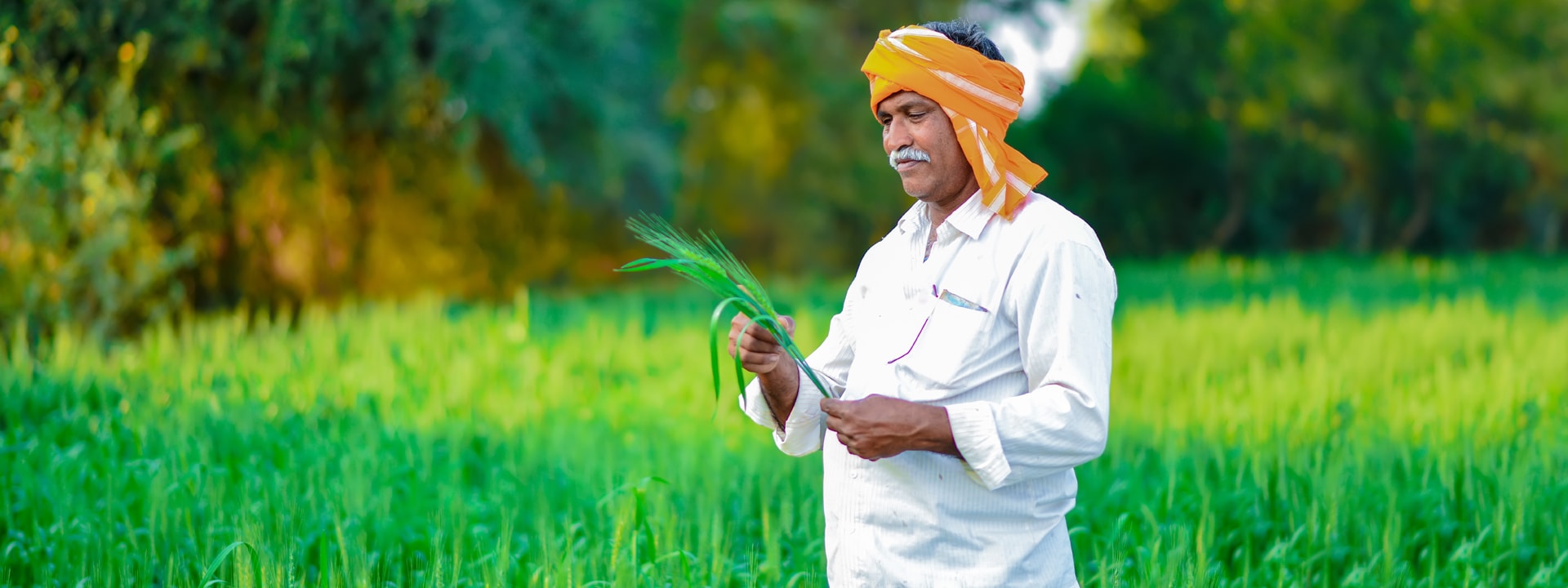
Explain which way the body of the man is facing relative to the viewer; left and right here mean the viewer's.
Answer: facing the viewer and to the left of the viewer

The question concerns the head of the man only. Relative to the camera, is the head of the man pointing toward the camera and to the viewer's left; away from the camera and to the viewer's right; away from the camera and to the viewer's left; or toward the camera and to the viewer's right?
toward the camera and to the viewer's left
